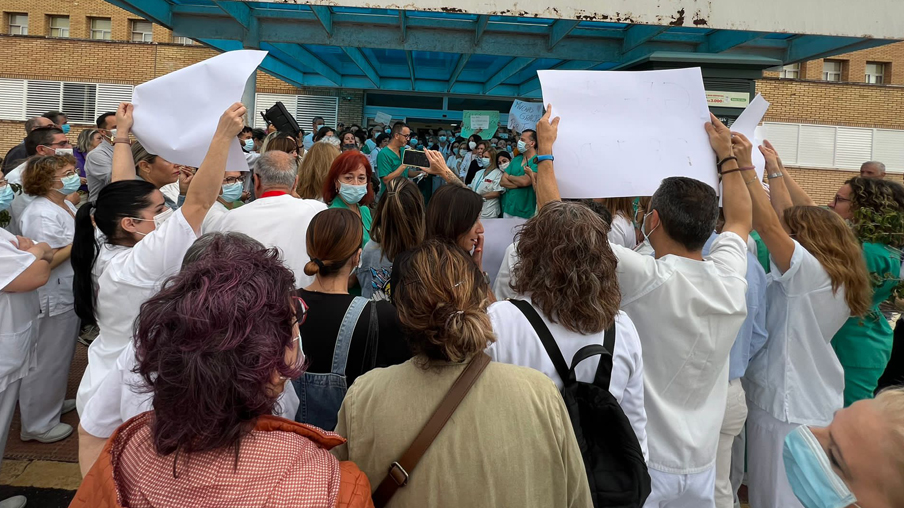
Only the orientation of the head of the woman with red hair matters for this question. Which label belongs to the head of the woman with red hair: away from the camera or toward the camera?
toward the camera

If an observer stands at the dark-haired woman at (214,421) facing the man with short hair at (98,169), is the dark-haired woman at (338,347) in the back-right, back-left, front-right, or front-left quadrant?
front-right

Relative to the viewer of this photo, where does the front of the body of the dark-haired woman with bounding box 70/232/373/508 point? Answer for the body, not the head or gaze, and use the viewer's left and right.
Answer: facing away from the viewer and to the right of the viewer

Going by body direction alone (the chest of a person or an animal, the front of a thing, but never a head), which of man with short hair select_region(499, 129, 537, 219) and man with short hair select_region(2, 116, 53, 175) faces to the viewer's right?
man with short hair select_region(2, 116, 53, 175)

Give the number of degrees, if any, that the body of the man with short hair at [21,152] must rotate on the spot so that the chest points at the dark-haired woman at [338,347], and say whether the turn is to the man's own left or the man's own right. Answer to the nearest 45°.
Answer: approximately 90° to the man's own right

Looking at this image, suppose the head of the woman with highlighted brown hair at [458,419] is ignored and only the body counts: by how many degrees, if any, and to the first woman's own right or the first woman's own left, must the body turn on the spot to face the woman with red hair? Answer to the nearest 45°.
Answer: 0° — they already face them

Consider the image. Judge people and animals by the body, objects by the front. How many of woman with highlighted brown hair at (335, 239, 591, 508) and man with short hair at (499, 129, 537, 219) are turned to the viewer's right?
0

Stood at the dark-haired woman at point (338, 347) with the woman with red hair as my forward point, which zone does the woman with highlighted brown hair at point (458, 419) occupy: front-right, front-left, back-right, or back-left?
back-right

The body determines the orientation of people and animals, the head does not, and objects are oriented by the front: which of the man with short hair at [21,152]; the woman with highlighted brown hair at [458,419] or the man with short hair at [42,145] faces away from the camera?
the woman with highlighted brown hair

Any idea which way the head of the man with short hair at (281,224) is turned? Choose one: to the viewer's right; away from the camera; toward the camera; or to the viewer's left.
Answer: away from the camera

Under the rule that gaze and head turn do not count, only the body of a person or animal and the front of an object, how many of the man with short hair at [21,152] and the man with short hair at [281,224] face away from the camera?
1

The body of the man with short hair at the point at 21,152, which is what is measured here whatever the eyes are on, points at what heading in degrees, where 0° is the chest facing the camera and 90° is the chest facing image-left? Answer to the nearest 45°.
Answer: approximately 270°

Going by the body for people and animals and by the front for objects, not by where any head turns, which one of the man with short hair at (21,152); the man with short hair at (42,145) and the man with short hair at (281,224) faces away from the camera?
the man with short hair at (281,224)

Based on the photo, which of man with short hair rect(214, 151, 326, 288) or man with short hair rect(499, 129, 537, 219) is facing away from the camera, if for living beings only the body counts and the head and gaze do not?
man with short hair rect(214, 151, 326, 288)
